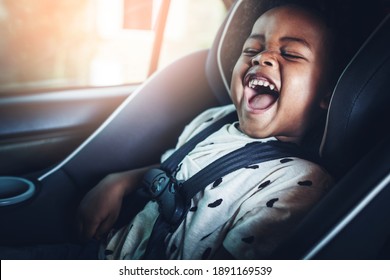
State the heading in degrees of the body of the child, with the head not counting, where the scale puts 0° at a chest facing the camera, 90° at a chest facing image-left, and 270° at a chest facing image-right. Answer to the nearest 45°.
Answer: approximately 45°

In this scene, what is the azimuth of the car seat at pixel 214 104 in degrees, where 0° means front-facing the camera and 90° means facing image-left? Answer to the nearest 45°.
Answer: approximately 45°
